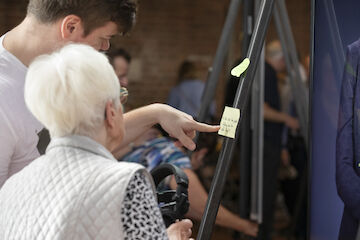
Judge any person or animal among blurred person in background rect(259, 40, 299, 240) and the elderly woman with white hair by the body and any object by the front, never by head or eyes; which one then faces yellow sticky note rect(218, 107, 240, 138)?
the elderly woman with white hair

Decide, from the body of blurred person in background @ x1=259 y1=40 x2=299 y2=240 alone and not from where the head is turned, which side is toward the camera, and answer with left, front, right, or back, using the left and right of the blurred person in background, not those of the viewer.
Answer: right

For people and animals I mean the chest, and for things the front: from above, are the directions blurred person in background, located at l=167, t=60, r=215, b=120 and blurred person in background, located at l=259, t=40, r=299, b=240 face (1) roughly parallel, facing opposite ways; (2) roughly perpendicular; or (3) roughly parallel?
roughly perpendicular

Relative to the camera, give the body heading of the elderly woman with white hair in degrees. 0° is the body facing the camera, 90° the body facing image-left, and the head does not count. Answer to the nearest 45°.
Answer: approximately 225°

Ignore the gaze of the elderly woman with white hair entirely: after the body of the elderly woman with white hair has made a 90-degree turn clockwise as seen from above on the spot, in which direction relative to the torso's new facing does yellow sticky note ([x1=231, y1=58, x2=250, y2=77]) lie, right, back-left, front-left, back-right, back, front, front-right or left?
left

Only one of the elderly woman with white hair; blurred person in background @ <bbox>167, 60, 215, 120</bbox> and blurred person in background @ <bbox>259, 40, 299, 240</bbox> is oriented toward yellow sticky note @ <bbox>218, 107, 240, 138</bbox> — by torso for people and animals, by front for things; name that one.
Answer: the elderly woman with white hair

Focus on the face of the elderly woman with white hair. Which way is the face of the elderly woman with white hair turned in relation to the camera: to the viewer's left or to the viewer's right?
to the viewer's right

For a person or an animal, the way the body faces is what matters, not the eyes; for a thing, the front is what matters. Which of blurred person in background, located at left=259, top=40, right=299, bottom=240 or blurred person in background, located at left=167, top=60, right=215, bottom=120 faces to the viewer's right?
blurred person in background, located at left=259, top=40, right=299, bottom=240

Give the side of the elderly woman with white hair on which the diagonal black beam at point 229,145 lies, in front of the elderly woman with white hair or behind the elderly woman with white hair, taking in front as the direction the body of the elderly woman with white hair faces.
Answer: in front
